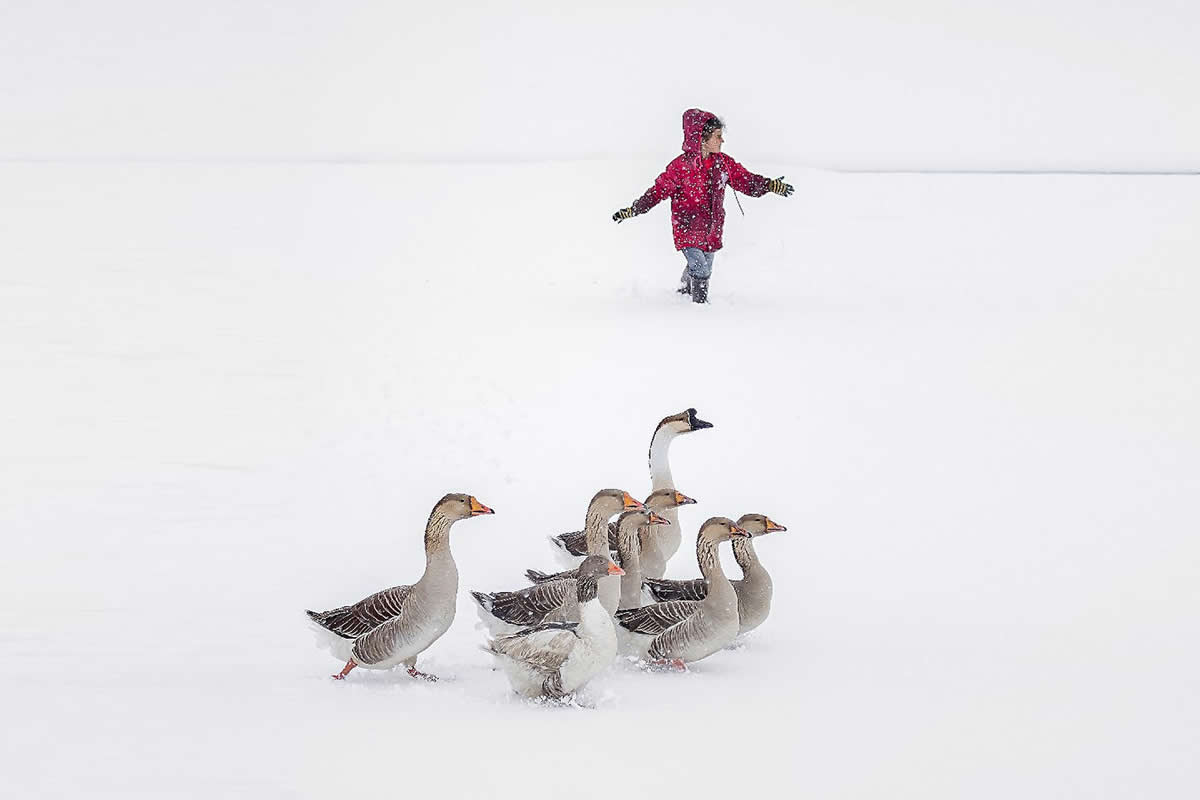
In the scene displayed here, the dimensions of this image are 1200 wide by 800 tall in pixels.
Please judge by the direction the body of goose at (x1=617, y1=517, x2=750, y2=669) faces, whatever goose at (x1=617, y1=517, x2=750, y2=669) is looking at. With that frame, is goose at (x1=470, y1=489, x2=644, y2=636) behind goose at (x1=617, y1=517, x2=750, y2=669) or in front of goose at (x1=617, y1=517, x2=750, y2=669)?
behind

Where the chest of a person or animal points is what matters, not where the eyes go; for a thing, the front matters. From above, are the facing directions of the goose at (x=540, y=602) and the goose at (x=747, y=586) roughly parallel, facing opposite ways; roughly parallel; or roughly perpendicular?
roughly parallel

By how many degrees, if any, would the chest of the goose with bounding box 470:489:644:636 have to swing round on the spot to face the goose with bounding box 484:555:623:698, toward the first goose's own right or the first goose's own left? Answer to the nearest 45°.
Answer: approximately 90° to the first goose's own right

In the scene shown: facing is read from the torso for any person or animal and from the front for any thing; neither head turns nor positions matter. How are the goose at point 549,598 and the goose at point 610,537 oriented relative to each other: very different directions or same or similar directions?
same or similar directions

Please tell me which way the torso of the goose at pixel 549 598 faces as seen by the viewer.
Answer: to the viewer's right

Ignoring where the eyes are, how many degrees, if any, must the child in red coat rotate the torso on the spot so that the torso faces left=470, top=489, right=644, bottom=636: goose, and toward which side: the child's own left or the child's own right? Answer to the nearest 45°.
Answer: approximately 45° to the child's own right

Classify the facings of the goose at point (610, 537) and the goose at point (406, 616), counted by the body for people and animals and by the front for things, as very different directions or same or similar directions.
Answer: same or similar directions

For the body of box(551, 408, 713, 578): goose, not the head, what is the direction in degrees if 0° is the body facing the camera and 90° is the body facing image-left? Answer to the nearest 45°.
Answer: approximately 270°

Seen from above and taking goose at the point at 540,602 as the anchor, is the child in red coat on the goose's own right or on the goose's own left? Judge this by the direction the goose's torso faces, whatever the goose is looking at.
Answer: on the goose's own left

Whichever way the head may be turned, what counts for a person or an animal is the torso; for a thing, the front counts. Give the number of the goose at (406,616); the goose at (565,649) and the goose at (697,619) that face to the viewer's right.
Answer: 3

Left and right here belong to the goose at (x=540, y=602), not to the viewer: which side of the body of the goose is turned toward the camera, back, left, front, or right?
right

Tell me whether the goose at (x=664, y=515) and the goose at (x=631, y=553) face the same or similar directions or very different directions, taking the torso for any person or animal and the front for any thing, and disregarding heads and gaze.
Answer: same or similar directions

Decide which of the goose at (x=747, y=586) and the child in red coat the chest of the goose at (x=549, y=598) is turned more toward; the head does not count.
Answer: the goose

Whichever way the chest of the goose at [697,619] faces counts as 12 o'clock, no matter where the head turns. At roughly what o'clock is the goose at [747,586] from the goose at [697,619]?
the goose at [747,586] is roughly at 10 o'clock from the goose at [697,619].

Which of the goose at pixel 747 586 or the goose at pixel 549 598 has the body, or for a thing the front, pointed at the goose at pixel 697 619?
the goose at pixel 549 598

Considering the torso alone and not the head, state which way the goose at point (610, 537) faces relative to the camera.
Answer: to the viewer's right

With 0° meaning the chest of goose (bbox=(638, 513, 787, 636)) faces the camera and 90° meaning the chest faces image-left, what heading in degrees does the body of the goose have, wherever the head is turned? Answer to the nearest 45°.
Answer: approximately 270°

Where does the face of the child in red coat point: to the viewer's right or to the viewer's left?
to the viewer's right

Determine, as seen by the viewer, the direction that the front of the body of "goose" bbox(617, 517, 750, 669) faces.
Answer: to the viewer's right

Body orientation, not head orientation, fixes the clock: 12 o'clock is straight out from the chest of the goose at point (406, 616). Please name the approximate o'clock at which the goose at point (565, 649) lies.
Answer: the goose at point (565, 649) is roughly at 1 o'clock from the goose at point (406, 616).
